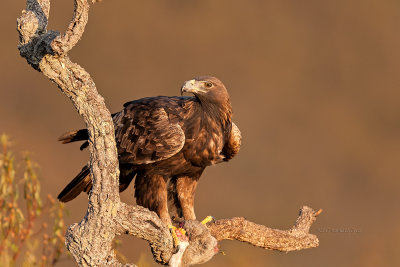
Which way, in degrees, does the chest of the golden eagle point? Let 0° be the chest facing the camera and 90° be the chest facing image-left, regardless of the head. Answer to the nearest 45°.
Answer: approximately 315°
